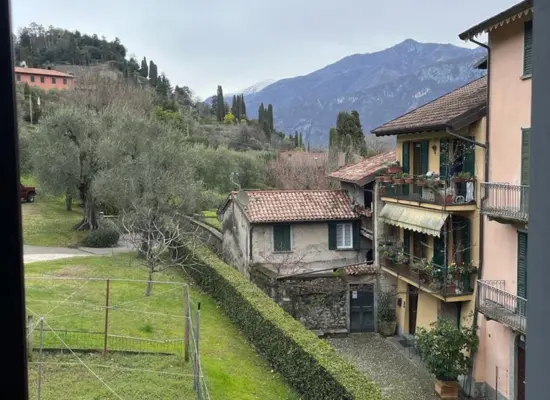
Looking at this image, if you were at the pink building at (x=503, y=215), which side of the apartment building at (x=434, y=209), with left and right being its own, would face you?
left

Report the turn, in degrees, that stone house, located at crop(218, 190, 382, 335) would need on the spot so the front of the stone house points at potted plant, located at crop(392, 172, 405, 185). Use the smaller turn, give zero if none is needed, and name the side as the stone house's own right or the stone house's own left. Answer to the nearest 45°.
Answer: approximately 45° to the stone house's own left

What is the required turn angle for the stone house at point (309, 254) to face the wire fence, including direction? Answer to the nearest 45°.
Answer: approximately 45° to its right

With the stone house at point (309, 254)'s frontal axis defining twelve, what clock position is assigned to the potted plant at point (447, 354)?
The potted plant is roughly at 11 o'clock from the stone house.

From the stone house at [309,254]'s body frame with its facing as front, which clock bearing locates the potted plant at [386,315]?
The potted plant is roughly at 10 o'clock from the stone house.

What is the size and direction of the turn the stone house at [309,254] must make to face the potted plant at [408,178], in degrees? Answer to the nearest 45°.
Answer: approximately 45° to its left

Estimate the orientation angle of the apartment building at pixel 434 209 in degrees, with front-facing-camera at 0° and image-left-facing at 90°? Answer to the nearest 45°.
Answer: approximately 45°

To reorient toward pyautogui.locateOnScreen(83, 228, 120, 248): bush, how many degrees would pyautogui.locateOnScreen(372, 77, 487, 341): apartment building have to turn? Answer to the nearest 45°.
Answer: approximately 45° to its right
